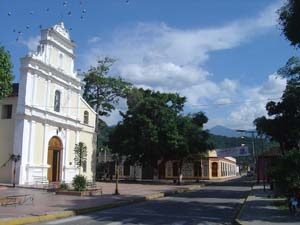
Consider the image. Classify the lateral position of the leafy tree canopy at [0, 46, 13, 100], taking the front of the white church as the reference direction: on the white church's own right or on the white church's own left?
on the white church's own right

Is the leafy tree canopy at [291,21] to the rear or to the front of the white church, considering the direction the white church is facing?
to the front

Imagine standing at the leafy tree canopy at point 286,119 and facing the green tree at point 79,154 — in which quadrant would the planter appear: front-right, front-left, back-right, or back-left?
front-left

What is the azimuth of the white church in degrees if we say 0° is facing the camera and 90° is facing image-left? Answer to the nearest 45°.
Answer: approximately 315°
